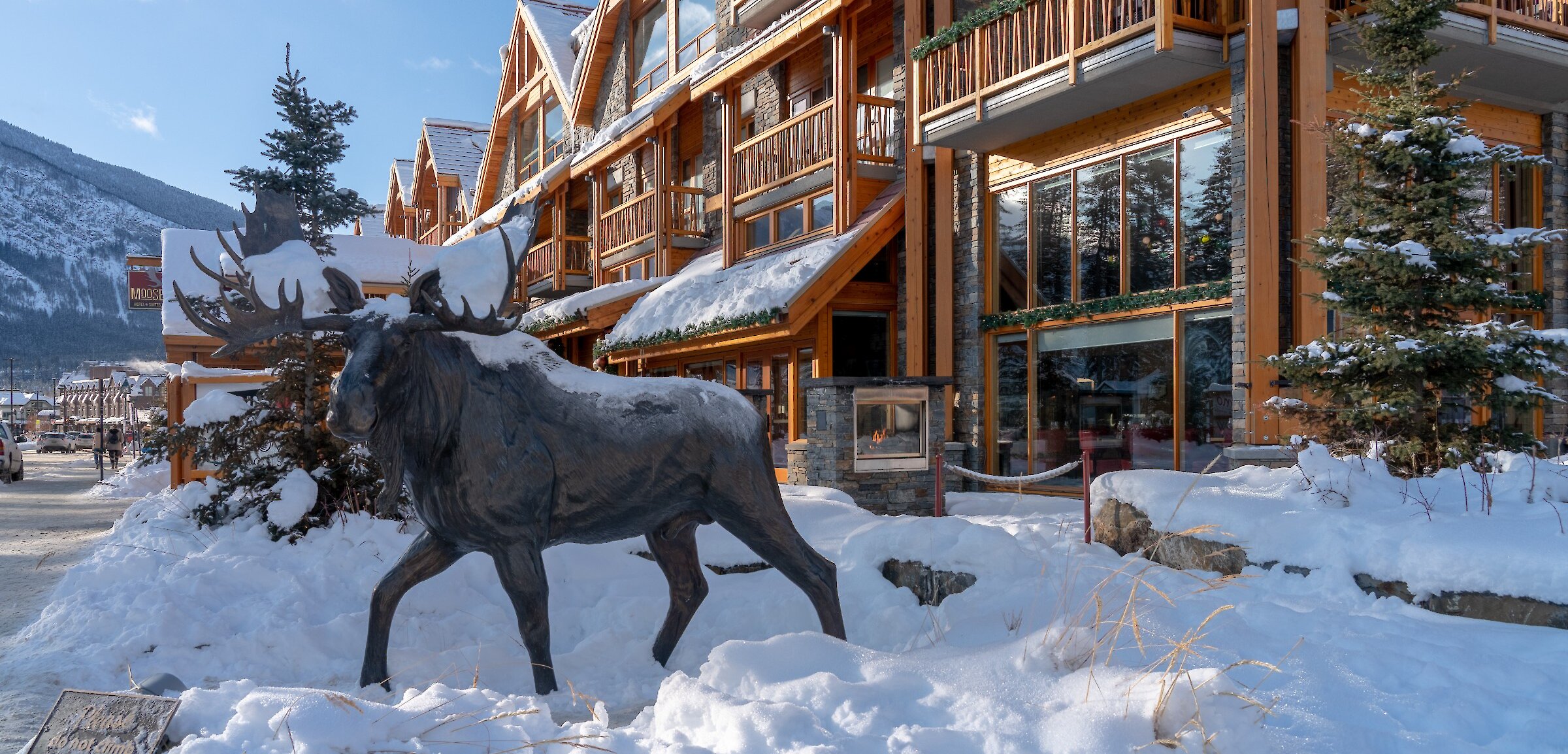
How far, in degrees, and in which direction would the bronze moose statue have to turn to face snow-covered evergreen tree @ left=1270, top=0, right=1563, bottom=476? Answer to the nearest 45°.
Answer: approximately 135° to its left

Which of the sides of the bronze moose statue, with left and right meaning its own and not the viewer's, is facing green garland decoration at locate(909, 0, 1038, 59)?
back

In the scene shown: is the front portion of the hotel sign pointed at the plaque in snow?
yes

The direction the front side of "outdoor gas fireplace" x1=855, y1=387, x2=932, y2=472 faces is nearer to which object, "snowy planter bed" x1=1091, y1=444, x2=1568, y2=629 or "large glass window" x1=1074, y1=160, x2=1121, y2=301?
the snowy planter bed

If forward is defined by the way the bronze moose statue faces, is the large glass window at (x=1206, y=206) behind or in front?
behind

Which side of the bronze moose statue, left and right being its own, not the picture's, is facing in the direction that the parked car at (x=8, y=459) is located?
right

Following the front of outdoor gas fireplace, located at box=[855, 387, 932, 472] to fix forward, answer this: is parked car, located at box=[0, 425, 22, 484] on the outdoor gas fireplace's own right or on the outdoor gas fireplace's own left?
on the outdoor gas fireplace's own right

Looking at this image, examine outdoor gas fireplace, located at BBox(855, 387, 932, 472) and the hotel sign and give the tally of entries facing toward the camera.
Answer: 2

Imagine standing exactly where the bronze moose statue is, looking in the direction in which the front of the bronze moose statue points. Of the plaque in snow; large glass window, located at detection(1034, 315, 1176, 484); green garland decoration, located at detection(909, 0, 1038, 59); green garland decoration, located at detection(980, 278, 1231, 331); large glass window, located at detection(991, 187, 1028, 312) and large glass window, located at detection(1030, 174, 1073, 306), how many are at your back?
5

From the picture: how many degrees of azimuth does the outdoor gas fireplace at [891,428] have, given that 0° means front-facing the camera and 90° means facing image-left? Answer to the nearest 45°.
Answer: approximately 0°

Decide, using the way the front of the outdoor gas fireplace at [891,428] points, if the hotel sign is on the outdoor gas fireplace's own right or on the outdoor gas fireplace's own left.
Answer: on the outdoor gas fireplace's own right

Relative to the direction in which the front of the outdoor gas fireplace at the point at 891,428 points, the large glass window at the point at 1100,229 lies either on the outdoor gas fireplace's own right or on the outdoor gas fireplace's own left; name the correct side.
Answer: on the outdoor gas fireplace's own left

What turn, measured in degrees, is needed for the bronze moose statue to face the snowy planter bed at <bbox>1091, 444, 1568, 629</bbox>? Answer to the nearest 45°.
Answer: approximately 135° to its left

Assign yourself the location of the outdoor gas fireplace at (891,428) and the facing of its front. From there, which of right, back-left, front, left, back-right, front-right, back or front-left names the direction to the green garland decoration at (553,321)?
back-right

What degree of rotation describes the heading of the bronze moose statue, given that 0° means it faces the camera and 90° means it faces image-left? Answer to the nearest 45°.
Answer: approximately 45°

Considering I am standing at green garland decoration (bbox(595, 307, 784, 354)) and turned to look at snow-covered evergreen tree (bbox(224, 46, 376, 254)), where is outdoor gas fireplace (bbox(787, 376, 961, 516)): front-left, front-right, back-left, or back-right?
back-left
